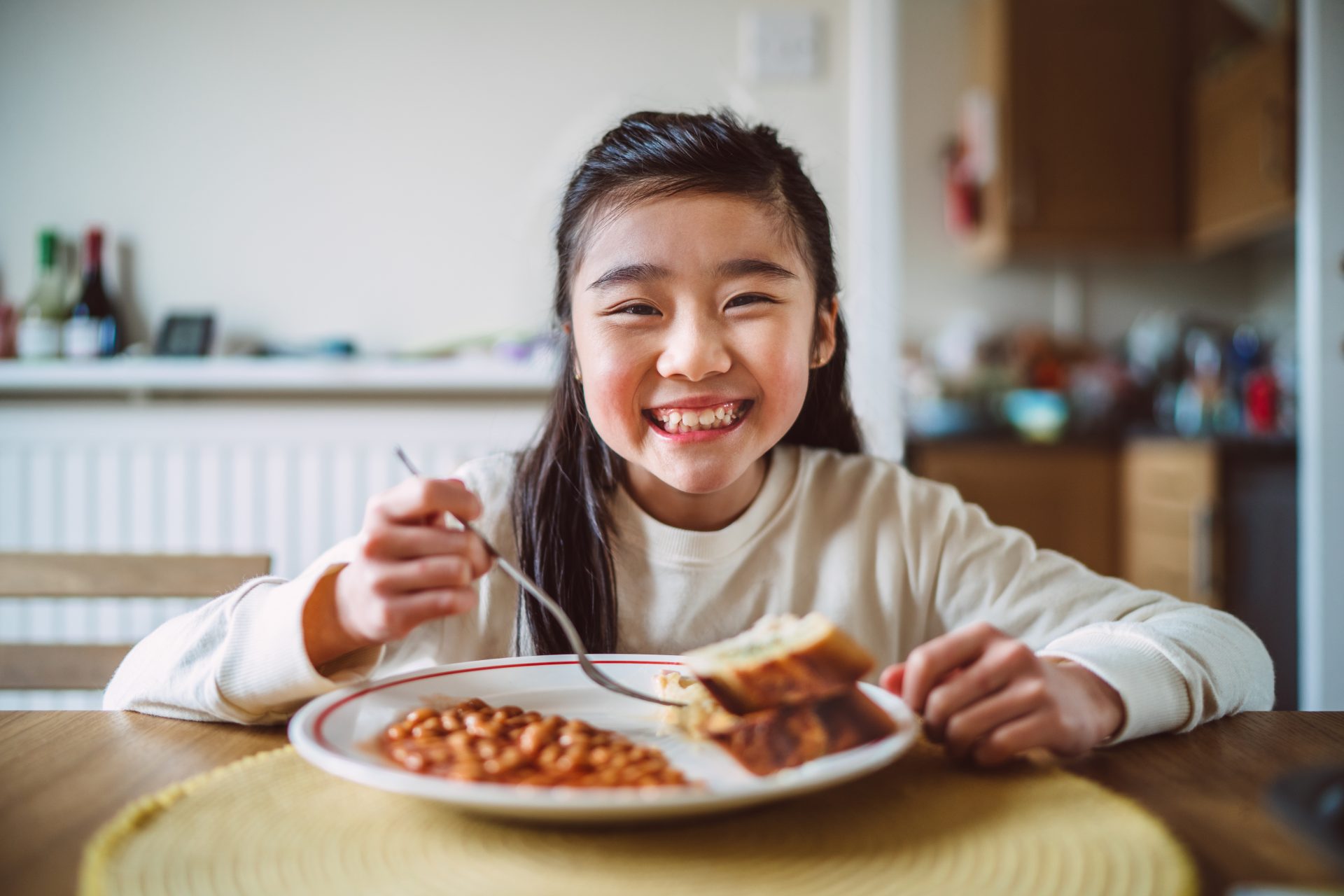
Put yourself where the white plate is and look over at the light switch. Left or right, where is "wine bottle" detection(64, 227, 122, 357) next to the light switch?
left

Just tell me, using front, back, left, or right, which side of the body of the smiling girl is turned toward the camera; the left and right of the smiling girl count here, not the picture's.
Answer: front

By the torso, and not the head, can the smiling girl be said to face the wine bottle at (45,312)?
no

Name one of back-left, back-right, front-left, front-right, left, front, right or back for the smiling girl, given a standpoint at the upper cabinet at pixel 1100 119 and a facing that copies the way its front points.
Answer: front

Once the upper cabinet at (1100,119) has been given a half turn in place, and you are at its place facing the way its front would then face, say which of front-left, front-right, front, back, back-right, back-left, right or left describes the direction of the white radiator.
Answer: back-left

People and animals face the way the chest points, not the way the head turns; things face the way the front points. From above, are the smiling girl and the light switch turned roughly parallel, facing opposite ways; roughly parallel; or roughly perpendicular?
roughly parallel

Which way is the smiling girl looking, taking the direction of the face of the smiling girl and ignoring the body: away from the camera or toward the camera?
toward the camera

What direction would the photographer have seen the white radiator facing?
facing the viewer

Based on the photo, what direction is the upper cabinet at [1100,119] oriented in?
toward the camera

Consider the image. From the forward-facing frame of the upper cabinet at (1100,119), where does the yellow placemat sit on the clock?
The yellow placemat is roughly at 12 o'clock from the upper cabinet.

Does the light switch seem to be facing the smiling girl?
yes

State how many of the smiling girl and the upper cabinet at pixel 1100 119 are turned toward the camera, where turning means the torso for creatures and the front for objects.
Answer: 2

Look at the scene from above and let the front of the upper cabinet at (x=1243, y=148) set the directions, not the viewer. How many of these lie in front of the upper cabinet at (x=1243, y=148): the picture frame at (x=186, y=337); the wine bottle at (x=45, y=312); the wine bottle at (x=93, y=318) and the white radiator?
4

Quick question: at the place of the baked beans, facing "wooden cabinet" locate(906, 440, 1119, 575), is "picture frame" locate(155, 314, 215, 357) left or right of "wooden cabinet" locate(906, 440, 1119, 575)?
left
